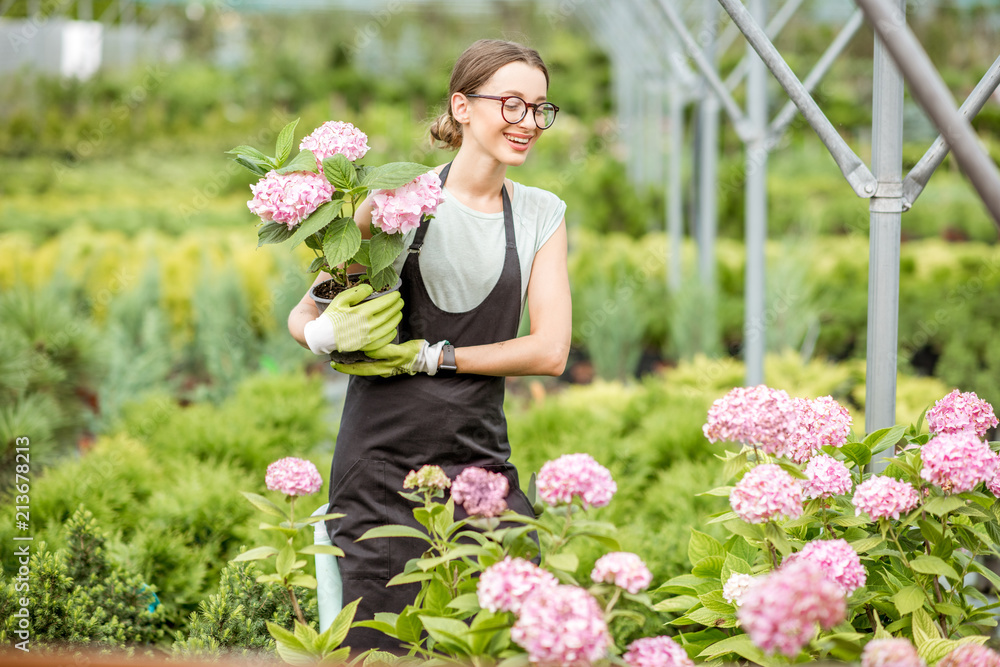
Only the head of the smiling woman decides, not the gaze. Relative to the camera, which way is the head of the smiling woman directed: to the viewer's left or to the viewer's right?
to the viewer's right

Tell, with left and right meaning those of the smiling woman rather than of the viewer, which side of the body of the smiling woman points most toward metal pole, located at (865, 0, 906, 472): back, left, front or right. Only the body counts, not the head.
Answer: left

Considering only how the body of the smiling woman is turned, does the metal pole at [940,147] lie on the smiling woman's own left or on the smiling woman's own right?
on the smiling woman's own left

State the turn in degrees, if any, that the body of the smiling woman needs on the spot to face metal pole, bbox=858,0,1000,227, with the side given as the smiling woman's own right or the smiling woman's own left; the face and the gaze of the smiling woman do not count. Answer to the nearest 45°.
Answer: approximately 45° to the smiling woman's own left

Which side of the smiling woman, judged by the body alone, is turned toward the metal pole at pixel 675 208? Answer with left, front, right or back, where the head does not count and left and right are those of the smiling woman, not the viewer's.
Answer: back

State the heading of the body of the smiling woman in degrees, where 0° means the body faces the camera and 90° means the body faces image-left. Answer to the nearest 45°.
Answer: approximately 0°

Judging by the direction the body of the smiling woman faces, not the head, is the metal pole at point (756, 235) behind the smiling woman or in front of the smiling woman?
behind

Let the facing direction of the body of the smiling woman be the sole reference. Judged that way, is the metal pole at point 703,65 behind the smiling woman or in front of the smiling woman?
behind
